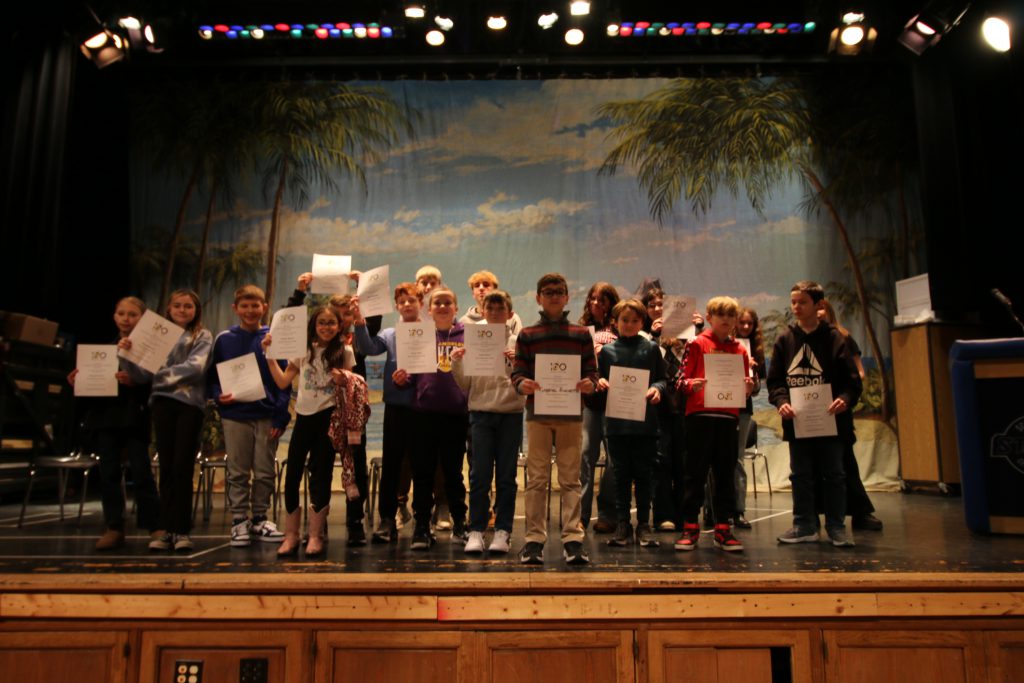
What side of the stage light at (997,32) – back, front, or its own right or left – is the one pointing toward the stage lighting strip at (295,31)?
right

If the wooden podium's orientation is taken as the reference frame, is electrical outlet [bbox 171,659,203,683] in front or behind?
in front

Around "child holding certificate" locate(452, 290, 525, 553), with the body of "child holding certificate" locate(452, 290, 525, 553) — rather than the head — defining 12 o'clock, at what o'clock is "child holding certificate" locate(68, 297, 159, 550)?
"child holding certificate" locate(68, 297, 159, 550) is roughly at 3 o'clock from "child holding certificate" locate(452, 290, 525, 553).

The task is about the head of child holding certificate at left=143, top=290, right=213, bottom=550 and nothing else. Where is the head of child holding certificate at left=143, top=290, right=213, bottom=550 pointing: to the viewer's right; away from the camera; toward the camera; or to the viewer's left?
toward the camera

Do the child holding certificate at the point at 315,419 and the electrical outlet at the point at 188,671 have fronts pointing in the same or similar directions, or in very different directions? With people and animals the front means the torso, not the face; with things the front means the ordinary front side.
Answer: same or similar directions

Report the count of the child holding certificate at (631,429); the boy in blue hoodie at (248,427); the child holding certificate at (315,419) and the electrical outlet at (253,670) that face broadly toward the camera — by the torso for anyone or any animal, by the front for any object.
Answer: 4

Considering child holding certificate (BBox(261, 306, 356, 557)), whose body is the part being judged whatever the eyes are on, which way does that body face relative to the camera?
toward the camera

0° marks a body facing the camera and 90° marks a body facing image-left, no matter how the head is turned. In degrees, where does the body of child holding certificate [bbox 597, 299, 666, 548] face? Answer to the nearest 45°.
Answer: approximately 0°

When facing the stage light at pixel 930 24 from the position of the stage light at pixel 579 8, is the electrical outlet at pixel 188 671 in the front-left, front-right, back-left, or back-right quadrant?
back-right

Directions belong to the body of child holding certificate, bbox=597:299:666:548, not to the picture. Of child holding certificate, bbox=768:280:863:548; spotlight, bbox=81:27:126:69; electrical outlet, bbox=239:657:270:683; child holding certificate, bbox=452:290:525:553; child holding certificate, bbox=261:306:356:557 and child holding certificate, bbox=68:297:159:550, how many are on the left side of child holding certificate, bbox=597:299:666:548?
1

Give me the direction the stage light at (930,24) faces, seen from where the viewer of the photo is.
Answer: facing the viewer and to the left of the viewer

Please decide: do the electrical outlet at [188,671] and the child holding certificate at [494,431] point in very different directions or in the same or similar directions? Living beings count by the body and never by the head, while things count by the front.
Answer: same or similar directions

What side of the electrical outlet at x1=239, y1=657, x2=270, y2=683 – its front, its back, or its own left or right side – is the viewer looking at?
front
